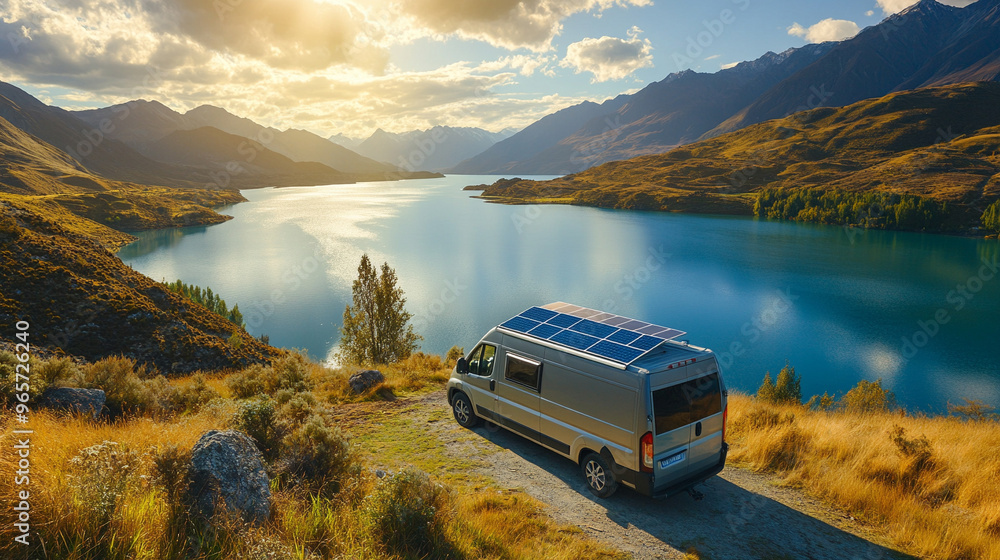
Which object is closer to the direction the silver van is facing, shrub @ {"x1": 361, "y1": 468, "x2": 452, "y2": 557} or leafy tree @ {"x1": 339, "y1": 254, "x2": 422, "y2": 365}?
the leafy tree

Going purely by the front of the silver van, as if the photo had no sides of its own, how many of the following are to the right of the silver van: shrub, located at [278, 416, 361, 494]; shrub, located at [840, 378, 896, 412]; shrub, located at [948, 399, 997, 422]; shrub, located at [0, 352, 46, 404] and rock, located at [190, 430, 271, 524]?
2

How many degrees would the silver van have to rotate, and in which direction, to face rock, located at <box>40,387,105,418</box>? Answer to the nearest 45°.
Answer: approximately 45° to its left

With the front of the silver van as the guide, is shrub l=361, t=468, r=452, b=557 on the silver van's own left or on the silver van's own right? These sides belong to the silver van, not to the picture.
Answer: on the silver van's own left

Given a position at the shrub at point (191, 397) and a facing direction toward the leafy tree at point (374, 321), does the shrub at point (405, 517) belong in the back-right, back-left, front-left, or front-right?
back-right

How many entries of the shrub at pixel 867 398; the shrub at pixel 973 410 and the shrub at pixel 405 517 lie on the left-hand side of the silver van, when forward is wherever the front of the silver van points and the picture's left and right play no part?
1

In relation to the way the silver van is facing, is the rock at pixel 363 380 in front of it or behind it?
in front

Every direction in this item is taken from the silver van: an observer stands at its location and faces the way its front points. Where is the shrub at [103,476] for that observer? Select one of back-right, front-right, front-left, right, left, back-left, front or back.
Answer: left

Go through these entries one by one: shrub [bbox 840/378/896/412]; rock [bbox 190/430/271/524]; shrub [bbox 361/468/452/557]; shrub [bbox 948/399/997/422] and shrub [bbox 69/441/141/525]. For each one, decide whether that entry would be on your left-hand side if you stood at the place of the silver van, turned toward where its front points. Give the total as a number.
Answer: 3

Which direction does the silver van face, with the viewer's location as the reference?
facing away from the viewer and to the left of the viewer

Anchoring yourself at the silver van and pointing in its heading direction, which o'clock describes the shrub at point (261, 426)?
The shrub is roughly at 10 o'clock from the silver van.

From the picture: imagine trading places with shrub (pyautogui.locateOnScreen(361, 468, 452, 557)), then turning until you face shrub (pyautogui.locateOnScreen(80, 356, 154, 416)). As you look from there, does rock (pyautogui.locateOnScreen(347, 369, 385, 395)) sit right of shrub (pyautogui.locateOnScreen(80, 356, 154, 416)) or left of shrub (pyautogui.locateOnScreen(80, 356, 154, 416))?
right

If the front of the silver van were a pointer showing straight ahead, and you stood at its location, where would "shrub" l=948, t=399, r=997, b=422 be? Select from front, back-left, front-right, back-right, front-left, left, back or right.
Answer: right
